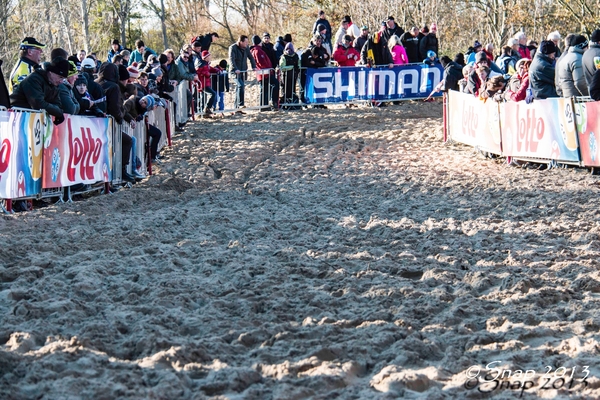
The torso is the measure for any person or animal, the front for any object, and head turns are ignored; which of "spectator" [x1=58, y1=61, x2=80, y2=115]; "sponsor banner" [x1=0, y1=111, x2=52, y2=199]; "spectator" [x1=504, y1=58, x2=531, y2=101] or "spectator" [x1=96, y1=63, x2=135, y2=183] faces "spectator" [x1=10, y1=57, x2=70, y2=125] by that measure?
"spectator" [x1=504, y1=58, x2=531, y2=101]

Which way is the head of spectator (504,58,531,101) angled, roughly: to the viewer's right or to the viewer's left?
to the viewer's left

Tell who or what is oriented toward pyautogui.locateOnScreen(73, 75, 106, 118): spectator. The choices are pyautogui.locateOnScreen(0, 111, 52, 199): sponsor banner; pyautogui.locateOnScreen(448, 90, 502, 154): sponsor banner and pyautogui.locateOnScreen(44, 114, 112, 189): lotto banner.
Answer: pyautogui.locateOnScreen(448, 90, 502, 154): sponsor banner

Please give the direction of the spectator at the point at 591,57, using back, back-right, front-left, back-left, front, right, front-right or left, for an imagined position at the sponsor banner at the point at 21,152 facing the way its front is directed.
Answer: front-left

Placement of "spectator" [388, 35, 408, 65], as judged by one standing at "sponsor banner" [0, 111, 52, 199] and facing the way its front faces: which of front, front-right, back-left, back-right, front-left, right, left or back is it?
left

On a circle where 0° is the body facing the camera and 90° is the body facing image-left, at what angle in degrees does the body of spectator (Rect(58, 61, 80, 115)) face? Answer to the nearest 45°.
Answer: approximately 270°

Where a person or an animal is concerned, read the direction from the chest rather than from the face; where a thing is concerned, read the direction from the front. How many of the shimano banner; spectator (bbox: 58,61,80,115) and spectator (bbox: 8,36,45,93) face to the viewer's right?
2

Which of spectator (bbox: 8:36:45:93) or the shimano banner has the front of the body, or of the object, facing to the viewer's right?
the spectator

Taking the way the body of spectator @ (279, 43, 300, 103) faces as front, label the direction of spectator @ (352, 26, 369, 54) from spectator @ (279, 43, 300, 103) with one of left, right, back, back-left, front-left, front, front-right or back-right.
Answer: back-left

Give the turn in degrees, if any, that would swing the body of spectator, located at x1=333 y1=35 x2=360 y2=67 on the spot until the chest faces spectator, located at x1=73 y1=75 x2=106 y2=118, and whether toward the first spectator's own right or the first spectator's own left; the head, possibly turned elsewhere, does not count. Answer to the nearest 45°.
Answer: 0° — they already face them

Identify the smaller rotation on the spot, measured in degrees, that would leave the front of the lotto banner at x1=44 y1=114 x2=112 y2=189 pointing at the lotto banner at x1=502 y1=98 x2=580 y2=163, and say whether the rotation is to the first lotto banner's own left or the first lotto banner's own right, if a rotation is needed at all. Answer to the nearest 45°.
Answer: approximately 45° to the first lotto banner's own left

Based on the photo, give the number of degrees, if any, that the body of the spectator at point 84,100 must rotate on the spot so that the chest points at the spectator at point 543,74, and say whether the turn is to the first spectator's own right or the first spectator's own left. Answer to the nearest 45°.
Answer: approximately 45° to the first spectator's own left

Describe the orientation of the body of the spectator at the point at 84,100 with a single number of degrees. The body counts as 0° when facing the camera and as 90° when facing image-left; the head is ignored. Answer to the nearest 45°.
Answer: approximately 315°
